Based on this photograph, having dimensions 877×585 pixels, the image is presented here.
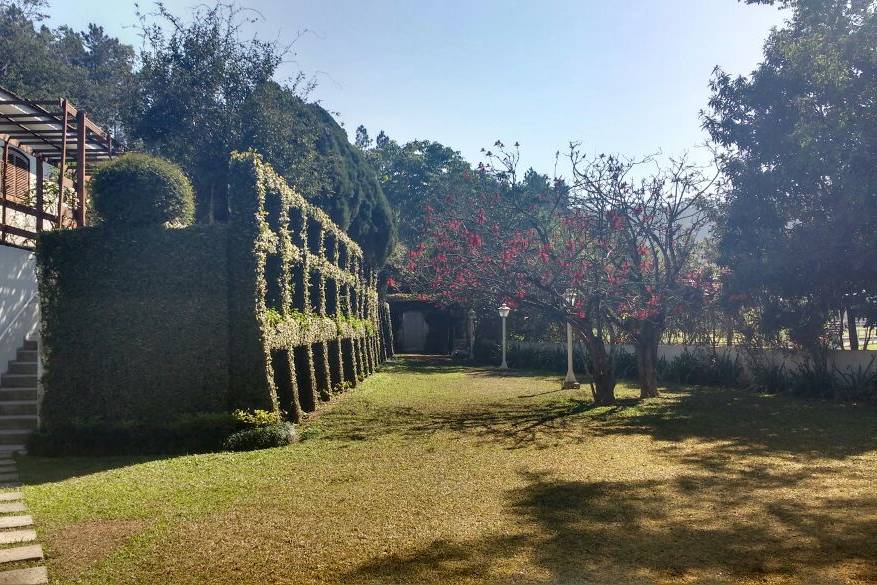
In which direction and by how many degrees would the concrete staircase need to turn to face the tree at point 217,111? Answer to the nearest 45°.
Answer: approximately 135° to its left

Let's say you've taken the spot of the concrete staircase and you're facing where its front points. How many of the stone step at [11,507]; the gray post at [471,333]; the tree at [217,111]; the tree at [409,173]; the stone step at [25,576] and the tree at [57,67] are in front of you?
2

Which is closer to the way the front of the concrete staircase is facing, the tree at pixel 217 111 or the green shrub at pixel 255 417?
the green shrub

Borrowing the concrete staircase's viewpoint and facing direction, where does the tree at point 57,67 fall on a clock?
The tree is roughly at 6 o'clock from the concrete staircase.

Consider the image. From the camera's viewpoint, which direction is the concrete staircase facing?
toward the camera

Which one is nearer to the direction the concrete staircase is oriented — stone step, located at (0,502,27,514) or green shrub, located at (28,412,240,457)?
the stone step

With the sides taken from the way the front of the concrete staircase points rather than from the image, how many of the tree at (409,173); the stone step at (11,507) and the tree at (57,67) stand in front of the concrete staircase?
1

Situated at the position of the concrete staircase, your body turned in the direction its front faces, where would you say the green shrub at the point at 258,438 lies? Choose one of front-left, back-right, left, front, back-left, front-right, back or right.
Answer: front-left
